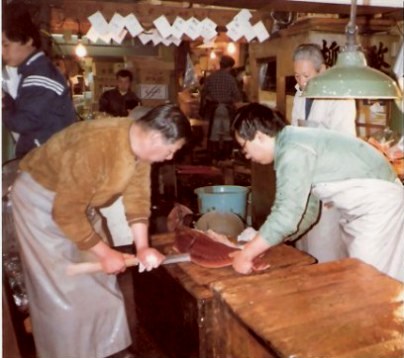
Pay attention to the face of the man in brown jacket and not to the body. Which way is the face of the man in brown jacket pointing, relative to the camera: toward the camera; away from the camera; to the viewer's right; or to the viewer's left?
to the viewer's right

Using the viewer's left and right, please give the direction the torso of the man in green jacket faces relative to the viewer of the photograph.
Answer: facing to the left of the viewer

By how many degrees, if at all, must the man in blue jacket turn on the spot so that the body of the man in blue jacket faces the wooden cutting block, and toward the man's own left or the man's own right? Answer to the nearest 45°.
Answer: approximately 135° to the man's own left

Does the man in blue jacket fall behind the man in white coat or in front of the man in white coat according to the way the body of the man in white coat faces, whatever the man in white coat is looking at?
in front

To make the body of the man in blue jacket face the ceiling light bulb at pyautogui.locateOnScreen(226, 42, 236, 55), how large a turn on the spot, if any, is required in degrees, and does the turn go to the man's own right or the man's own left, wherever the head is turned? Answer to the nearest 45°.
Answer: approximately 135° to the man's own right

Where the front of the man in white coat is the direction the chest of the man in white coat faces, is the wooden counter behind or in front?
in front

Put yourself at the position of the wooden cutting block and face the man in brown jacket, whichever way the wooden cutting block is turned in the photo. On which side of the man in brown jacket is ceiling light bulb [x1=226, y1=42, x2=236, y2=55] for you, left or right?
right

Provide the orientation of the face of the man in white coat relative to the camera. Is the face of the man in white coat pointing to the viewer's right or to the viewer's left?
to the viewer's left

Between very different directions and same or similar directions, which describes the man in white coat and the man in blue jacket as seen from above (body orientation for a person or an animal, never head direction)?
same or similar directions

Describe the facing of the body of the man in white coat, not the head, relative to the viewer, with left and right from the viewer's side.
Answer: facing the viewer and to the left of the viewer

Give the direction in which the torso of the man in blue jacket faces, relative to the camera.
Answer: to the viewer's left

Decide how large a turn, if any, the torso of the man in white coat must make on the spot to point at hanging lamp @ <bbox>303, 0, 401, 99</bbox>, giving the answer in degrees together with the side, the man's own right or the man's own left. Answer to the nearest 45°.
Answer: approximately 45° to the man's own left

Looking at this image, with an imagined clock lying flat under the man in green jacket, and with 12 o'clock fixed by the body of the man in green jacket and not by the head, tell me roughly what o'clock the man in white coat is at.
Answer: The man in white coat is roughly at 3 o'clock from the man in green jacket.

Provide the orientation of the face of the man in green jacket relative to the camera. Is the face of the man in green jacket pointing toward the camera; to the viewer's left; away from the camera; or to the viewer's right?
to the viewer's left

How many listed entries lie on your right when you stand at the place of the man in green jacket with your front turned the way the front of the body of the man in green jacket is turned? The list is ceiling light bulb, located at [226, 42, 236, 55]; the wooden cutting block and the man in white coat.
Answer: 2
